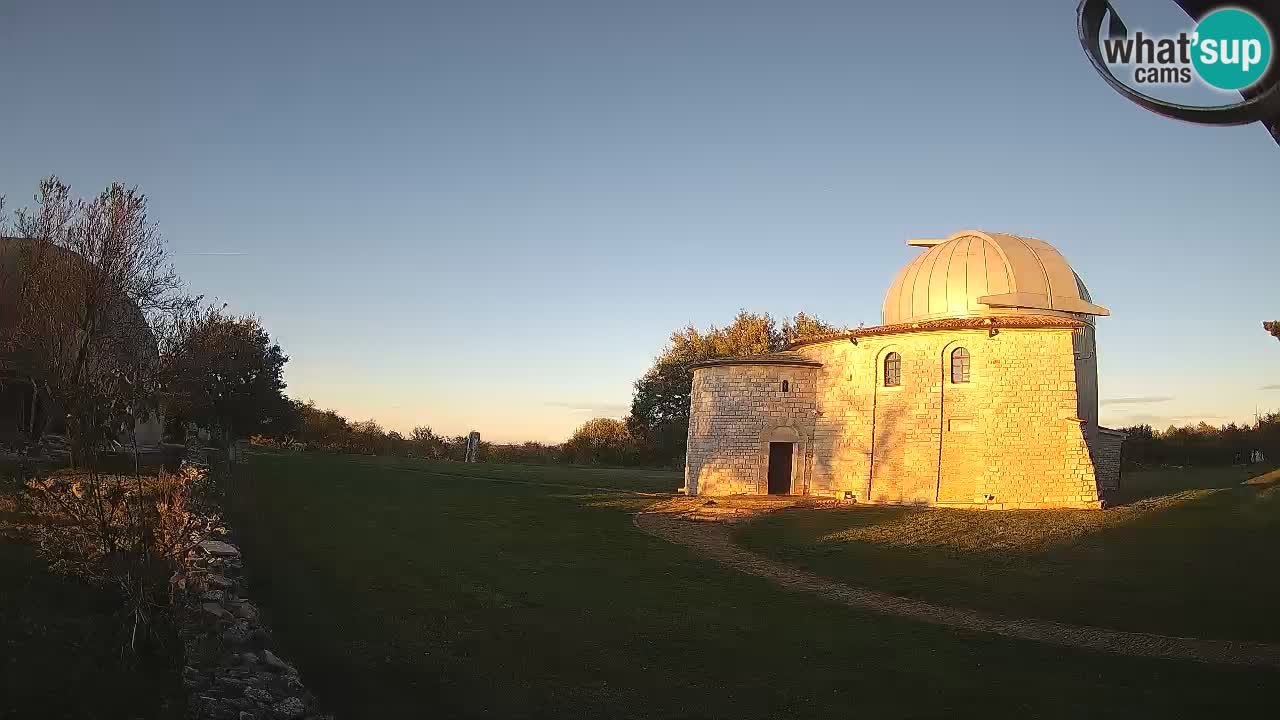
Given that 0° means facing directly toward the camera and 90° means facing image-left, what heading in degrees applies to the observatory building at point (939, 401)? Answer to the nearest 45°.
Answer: approximately 0°

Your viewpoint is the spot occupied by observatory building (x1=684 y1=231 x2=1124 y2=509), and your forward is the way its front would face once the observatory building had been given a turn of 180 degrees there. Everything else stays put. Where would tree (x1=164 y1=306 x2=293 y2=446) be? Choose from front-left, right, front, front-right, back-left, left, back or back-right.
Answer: left

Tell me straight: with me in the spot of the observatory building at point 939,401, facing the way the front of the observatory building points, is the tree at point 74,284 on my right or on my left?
on my right

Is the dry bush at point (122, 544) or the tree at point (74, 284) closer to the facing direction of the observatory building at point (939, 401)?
the dry bush

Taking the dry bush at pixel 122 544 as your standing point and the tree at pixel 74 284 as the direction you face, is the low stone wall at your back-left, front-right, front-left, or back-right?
back-right

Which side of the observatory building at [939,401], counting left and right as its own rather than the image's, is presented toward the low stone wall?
front

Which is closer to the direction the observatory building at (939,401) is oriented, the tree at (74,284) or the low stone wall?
the low stone wall

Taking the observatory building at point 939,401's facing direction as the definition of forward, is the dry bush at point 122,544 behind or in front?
in front
